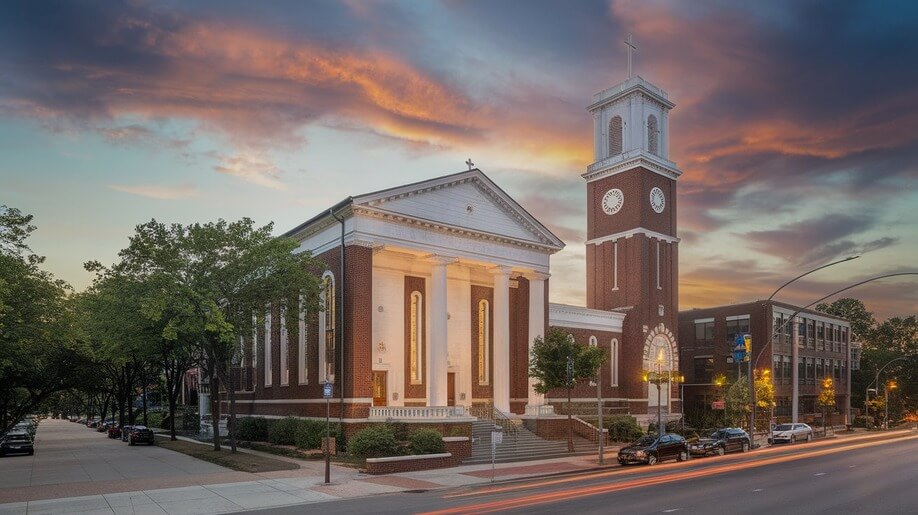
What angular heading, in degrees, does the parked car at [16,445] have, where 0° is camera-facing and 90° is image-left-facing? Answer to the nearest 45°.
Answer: approximately 0°

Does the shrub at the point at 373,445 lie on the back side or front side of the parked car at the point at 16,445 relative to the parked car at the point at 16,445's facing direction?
on the front side

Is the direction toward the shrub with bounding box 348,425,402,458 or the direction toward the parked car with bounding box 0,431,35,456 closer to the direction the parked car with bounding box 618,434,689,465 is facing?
the shrub

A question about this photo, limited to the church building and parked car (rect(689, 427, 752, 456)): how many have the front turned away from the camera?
0
